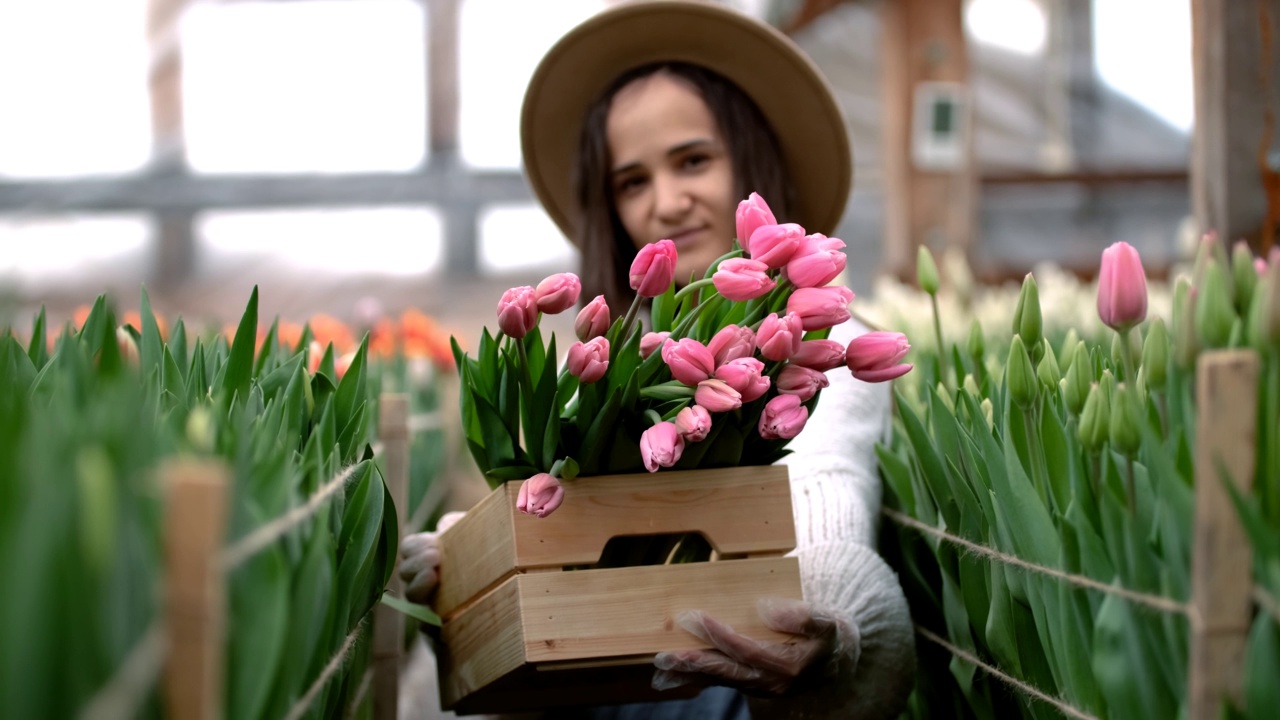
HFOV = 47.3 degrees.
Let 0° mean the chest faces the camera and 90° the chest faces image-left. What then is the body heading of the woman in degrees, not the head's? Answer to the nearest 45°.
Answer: approximately 0°

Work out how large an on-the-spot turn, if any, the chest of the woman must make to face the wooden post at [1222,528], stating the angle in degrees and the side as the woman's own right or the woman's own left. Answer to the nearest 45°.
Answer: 0° — they already face it

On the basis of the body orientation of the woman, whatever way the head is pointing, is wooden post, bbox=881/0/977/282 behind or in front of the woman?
behind
